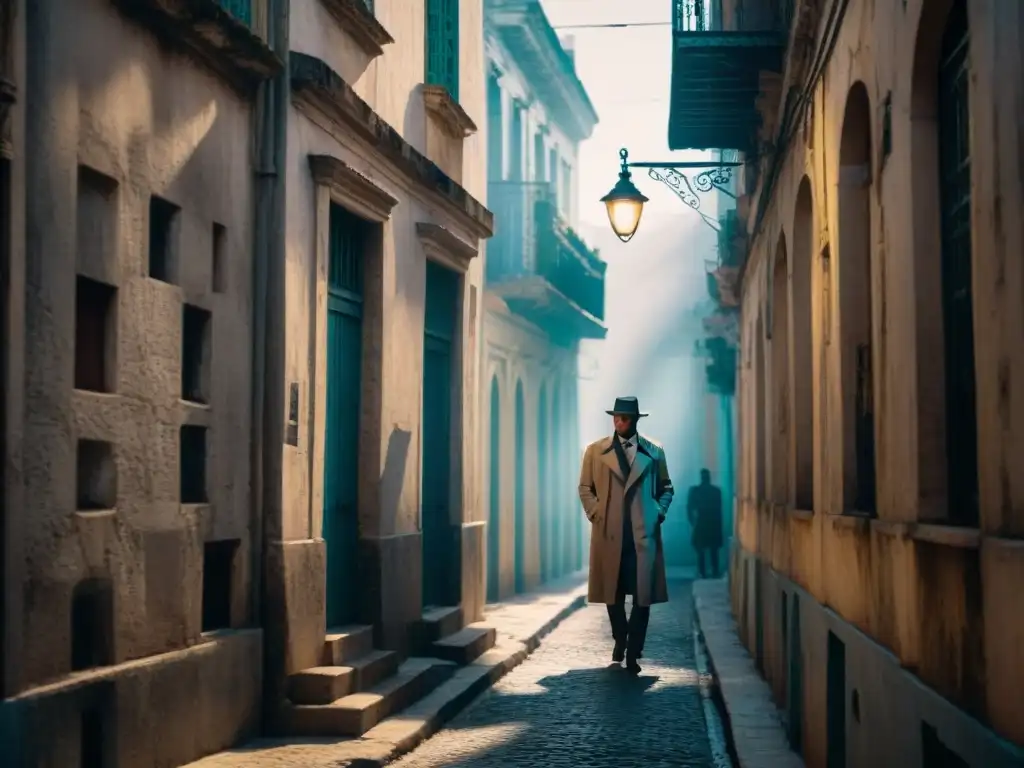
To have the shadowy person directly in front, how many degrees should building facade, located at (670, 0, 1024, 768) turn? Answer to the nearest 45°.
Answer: approximately 90° to its right

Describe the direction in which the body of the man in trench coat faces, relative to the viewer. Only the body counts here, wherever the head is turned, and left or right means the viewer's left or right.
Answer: facing the viewer

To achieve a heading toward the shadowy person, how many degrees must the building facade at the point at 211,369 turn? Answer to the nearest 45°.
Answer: approximately 90° to its left

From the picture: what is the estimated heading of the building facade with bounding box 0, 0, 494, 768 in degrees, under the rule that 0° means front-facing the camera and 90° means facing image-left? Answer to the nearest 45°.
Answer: approximately 315°

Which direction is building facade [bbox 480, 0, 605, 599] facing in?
to the viewer's right

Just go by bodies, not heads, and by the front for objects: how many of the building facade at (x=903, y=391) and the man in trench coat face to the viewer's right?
0

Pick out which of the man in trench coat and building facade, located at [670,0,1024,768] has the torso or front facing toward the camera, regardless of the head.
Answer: the man in trench coat

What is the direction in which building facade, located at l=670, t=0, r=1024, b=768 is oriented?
to the viewer's left

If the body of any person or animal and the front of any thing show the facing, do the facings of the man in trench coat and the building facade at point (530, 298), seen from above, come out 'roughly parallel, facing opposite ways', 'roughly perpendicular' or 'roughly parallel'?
roughly perpendicular

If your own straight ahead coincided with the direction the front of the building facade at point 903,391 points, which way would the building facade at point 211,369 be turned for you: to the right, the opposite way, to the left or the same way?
the opposite way
